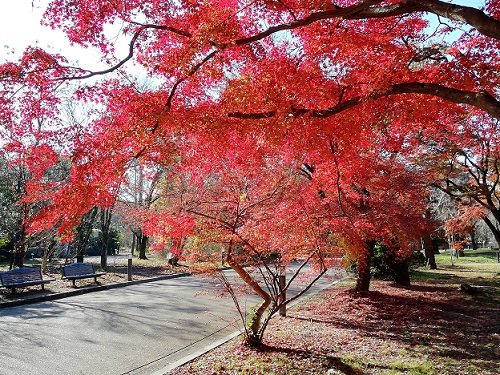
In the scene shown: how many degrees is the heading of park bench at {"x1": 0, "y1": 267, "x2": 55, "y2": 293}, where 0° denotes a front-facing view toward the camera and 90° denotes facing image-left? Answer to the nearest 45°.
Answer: approximately 315°

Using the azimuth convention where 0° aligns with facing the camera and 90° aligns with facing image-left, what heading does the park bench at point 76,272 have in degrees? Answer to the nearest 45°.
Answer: approximately 315°

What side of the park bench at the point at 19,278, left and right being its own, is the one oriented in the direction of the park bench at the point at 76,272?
left

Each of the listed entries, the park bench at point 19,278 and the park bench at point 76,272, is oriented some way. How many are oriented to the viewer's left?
0

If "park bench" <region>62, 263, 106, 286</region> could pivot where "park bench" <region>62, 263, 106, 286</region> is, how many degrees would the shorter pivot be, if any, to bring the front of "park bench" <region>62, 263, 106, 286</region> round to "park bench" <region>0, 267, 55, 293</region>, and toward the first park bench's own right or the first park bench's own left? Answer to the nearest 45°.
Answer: approximately 90° to the first park bench's own right
